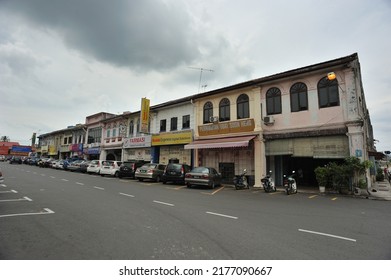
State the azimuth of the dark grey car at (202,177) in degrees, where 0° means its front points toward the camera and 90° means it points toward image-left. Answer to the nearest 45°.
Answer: approximately 225°

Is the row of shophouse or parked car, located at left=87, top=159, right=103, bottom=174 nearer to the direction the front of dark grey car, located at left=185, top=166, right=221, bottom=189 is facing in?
the row of shophouse

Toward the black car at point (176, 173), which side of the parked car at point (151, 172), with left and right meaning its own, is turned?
right

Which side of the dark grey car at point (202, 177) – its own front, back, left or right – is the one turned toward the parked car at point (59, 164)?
left

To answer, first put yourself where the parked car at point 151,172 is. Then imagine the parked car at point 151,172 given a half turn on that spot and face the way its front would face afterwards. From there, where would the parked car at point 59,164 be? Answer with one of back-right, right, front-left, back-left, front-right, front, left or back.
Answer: right

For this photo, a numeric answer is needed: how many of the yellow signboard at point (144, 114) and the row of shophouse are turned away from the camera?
0

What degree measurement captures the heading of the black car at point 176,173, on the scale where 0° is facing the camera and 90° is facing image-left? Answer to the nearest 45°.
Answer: approximately 225°

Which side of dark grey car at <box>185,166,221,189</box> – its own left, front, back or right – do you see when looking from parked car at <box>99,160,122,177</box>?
left

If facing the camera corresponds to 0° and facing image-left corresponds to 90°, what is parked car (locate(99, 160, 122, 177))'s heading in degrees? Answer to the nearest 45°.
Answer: approximately 225°

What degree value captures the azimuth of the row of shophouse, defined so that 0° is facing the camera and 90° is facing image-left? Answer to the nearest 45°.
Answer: approximately 45°

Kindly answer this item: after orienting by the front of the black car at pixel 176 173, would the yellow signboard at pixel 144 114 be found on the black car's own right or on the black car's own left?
on the black car's own left
